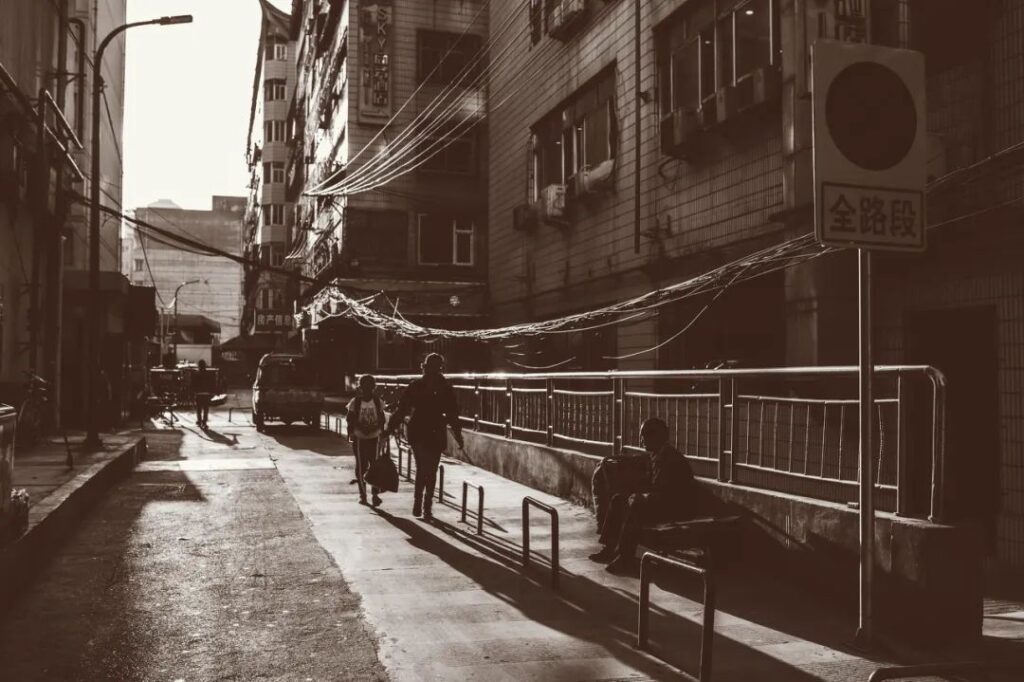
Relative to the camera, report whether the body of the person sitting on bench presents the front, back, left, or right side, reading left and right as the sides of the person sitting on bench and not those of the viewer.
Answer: left

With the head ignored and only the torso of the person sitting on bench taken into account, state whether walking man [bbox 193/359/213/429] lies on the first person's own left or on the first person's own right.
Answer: on the first person's own right

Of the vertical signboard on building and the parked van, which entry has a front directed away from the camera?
the parked van

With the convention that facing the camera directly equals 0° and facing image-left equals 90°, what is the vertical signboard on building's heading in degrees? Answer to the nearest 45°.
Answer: approximately 0°

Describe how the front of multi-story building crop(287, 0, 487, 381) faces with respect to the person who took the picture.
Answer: facing to the left of the viewer

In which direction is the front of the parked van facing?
away from the camera
